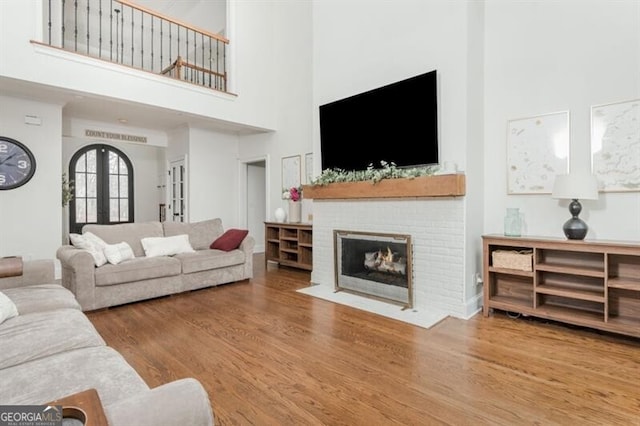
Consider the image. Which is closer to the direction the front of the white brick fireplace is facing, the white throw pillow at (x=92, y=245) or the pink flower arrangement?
the white throw pillow

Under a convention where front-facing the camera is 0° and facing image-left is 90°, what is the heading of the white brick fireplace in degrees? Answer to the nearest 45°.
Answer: approximately 45°

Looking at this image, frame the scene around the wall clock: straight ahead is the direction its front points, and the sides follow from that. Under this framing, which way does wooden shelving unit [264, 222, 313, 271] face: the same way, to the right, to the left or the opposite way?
to the right

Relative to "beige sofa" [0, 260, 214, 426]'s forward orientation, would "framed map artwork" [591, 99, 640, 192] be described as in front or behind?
in front

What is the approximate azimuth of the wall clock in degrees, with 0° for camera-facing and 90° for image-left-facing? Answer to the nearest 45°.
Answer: approximately 0°

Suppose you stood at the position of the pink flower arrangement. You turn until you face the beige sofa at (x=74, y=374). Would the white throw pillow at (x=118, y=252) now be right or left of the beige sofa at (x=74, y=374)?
right

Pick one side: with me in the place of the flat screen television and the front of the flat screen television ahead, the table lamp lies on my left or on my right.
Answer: on my left

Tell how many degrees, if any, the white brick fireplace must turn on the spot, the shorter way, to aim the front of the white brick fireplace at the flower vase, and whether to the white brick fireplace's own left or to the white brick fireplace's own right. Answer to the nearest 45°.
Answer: approximately 90° to the white brick fireplace's own right

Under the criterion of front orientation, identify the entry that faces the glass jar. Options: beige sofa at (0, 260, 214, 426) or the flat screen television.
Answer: the beige sofa

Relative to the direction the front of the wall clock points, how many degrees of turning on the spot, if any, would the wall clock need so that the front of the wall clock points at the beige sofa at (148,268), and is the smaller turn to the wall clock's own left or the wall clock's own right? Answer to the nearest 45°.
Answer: approximately 45° to the wall clock's own left

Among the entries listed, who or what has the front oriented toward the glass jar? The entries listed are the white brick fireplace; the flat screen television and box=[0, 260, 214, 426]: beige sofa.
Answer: the beige sofa

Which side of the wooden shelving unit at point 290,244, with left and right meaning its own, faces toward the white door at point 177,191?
right

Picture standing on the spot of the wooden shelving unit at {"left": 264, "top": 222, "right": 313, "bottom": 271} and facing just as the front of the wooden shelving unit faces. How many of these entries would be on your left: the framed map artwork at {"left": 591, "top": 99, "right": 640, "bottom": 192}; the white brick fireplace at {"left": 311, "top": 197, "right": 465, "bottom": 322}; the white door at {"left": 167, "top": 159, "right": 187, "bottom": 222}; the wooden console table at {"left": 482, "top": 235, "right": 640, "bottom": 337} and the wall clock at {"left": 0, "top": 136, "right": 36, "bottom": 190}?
3

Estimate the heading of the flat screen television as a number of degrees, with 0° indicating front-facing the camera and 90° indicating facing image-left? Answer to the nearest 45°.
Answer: approximately 45°

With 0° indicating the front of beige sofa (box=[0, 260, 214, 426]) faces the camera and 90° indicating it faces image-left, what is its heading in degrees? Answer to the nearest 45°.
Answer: approximately 270°
